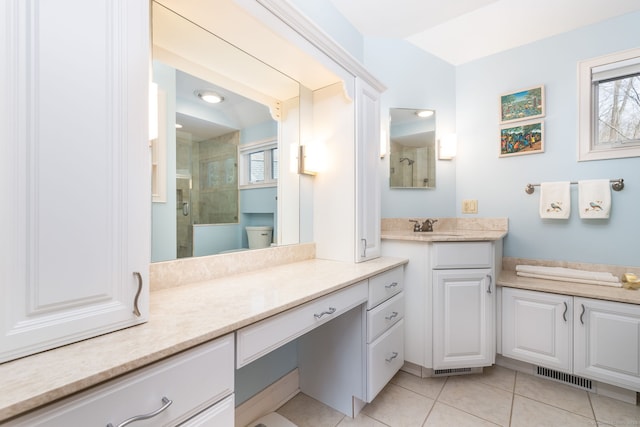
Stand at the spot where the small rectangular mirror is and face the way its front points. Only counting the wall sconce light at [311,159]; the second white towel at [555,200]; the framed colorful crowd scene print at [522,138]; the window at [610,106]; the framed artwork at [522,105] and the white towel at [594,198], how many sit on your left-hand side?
5

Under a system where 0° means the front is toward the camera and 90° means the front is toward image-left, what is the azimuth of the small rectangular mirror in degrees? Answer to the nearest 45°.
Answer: approximately 0°

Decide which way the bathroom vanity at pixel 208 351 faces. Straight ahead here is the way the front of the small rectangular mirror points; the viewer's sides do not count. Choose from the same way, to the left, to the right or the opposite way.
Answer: to the left

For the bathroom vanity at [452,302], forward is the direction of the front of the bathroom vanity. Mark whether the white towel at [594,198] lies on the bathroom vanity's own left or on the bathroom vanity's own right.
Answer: on the bathroom vanity's own left

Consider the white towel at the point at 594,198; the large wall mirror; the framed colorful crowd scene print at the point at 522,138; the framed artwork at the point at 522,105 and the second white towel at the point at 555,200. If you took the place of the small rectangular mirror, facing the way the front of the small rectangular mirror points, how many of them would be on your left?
4

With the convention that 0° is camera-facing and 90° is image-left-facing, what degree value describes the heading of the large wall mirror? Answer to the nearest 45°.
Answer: approximately 315°

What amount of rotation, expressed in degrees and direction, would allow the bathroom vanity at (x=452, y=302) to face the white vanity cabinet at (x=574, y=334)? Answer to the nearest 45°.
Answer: approximately 90° to its left

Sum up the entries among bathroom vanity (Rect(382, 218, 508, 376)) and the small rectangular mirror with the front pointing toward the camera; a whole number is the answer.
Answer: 2

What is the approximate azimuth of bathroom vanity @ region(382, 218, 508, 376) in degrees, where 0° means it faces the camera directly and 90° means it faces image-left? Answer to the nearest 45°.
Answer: approximately 0°

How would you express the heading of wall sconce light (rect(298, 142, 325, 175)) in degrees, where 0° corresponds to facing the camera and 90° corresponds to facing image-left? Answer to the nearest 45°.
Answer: approximately 315°

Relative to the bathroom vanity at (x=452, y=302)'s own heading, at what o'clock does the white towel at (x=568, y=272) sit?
The white towel is roughly at 8 o'clock from the bathroom vanity.

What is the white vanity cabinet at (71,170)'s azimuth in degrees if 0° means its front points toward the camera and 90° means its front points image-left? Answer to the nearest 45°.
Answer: approximately 315°

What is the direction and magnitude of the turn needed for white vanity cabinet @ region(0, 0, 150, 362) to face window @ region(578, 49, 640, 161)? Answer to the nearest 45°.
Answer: approximately 45° to its left

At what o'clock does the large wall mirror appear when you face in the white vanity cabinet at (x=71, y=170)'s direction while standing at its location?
The large wall mirror is roughly at 9 o'clock from the white vanity cabinet.
